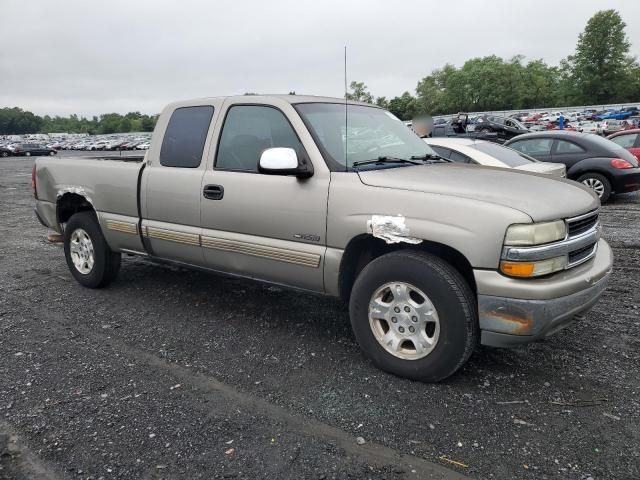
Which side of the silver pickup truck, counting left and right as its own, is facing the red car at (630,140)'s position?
left

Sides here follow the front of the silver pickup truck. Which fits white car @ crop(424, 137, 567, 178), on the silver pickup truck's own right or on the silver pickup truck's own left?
on the silver pickup truck's own left

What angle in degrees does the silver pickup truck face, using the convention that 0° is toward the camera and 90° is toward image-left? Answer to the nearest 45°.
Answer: approximately 315°

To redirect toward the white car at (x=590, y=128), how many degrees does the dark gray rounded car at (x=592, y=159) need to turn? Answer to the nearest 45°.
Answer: approximately 45° to its right

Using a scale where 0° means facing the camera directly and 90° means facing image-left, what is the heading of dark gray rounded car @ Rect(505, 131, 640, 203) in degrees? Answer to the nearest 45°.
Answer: approximately 135°

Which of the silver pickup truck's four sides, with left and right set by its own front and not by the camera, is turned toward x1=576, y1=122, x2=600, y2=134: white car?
left
